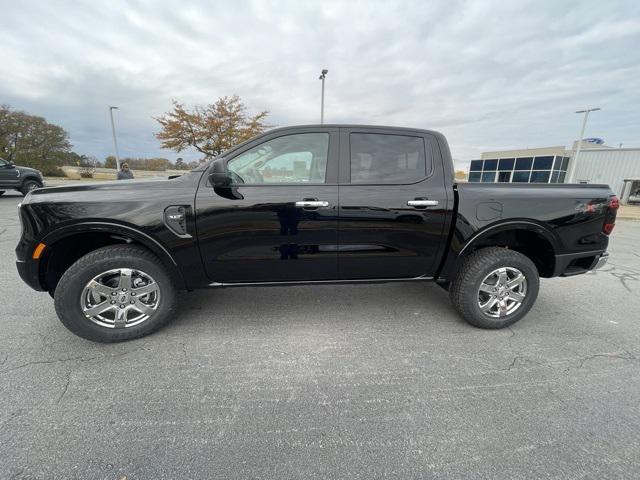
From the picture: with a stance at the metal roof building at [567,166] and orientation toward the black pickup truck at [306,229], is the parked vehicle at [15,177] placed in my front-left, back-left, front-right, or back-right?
front-right

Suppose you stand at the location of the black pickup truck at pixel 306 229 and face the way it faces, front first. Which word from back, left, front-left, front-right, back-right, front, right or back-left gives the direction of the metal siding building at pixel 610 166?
back-right

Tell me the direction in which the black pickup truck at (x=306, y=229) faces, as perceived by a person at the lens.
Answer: facing to the left of the viewer

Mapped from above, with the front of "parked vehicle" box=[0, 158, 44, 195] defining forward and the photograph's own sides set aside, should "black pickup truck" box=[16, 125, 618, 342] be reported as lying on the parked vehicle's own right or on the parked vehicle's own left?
on the parked vehicle's own right

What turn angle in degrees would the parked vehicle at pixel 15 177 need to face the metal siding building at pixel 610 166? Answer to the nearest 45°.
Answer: approximately 45° to its right

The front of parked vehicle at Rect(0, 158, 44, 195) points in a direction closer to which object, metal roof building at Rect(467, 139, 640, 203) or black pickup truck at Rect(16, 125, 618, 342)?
the metal roof building

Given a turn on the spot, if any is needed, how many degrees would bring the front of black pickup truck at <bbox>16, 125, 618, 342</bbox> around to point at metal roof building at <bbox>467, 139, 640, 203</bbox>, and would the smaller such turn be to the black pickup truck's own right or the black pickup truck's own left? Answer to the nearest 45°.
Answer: approximately 135° to the black pickup truck's own right

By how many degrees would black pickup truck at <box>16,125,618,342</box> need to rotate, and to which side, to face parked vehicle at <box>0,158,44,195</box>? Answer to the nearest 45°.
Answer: approximately 45° to its right

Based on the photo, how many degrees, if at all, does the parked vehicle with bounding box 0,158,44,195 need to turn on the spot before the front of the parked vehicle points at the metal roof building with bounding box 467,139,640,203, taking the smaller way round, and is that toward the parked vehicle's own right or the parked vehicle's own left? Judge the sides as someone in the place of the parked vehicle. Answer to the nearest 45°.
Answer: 0° — it already faces it

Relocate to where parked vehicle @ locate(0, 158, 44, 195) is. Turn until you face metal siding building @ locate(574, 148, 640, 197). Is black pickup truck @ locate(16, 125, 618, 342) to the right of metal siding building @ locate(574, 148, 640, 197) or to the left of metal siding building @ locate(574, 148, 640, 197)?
right

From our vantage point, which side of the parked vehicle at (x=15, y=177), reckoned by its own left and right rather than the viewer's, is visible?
right
